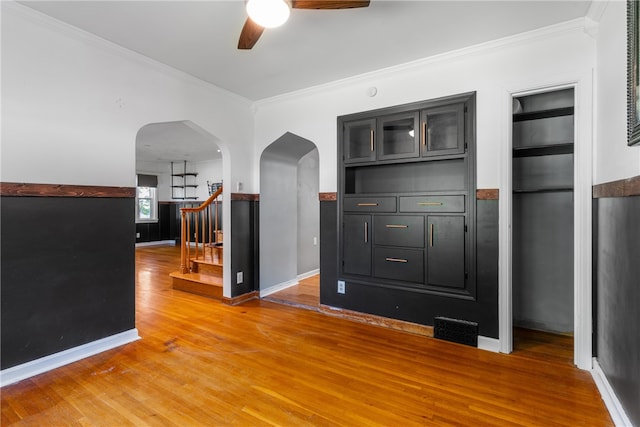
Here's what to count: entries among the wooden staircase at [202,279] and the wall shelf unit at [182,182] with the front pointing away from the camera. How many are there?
0

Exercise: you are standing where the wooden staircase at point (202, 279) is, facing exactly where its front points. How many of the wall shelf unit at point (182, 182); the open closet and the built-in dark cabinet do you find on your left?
2

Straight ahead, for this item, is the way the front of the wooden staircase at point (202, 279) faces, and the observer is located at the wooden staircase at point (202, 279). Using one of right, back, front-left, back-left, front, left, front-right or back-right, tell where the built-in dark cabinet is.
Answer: left

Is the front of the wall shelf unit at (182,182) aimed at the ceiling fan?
yes

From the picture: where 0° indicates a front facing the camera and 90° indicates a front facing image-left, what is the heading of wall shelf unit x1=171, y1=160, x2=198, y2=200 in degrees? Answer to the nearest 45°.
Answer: approximately 0°

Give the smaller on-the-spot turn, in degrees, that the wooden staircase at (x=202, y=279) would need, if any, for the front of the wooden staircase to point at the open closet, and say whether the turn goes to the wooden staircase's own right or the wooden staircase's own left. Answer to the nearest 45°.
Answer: approximately 90° to the wooden staircase's own left

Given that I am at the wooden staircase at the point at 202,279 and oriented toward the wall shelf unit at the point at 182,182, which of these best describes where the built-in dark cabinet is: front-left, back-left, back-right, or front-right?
back-right

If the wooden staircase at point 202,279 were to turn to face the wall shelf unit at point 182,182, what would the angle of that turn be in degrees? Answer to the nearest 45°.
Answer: approximately 135° to its right

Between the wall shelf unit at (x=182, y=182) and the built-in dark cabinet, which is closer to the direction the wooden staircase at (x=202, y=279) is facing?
the built-in dark cabinet

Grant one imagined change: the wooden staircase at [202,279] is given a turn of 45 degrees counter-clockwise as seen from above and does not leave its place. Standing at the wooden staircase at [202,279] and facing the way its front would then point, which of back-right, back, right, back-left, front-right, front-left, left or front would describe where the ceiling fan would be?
front
